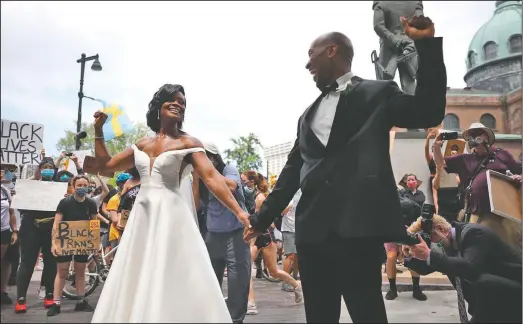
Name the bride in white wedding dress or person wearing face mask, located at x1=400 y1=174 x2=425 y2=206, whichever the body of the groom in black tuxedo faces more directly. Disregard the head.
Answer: the bride in white wedding dress

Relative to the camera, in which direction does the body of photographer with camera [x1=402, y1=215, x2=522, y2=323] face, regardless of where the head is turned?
to the viewer's left

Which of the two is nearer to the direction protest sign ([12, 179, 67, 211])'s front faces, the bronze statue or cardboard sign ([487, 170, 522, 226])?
the cardboard sign

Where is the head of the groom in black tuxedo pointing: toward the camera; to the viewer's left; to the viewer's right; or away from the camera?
to the viewer's left

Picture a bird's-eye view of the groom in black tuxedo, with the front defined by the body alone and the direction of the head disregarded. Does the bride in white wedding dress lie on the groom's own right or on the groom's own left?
on the groom's own right

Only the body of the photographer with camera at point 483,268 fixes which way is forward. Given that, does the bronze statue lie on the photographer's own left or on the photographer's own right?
on the photographer's own right

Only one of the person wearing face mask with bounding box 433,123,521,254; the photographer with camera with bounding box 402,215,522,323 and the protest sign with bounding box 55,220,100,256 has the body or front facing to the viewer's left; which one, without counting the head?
the photographer with camera

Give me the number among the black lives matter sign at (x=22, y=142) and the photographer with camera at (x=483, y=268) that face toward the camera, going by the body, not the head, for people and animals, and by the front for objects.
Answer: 1

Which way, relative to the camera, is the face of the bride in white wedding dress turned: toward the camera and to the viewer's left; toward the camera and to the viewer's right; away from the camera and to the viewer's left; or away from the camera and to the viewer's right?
toward the camera and to the viewer's right
